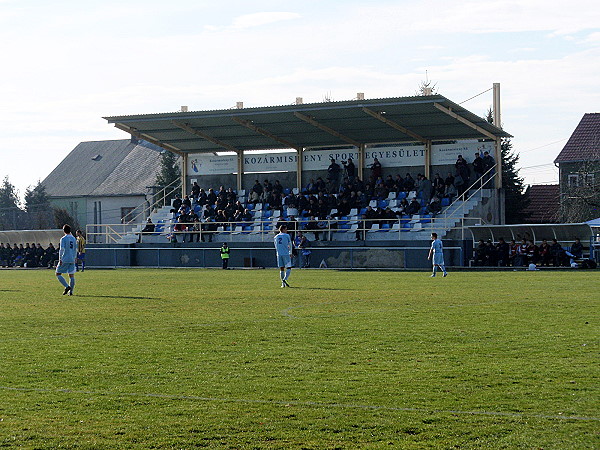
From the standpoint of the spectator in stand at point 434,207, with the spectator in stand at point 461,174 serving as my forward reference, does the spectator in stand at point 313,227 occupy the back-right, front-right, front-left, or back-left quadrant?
back-left

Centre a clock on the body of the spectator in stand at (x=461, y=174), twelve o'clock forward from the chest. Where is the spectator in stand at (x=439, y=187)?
the spectator in stand at (x=439, y=187) is roughly at 1 o'clock from the spectator in stand at (x=461, y=174).

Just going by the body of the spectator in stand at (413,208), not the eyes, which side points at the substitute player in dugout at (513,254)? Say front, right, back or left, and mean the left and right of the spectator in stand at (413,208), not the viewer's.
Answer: left

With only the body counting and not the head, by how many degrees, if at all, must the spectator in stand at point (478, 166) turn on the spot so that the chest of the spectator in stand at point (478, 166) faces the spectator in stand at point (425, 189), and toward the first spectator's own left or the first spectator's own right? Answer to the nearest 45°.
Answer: approximately 45° to the first spectator's own right

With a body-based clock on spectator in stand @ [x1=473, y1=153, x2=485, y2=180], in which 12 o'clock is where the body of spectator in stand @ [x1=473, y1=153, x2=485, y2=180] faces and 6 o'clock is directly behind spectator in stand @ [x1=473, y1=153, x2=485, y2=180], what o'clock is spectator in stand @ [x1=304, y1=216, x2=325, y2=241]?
spectator in stand @ [x1=304, y1=216, x2=325, y2=241] is roughly at 1 o'clock from spectator in stand @ [x1=473, y1=153, x2=485, y2=180].

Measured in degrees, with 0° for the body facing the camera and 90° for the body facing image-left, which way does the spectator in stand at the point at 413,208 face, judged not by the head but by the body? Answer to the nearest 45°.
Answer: approximately 45°

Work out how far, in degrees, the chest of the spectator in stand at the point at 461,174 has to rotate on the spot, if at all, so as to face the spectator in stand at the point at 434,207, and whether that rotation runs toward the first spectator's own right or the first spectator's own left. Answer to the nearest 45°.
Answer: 0° — they already face them

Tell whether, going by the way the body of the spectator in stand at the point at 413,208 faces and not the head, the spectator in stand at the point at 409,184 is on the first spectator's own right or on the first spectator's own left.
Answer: on the first spectator's own right

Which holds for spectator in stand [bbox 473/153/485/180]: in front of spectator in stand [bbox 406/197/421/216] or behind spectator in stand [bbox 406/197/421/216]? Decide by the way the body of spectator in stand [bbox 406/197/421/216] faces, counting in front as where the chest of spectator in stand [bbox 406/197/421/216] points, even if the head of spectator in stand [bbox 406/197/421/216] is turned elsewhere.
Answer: behind

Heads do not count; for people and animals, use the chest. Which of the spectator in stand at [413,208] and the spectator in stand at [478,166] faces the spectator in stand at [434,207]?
the spectator in stand at [478,166]

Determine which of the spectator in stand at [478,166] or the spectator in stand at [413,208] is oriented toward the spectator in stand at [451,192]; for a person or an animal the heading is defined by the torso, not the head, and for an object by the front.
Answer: the spectator in stand at [478,166]
